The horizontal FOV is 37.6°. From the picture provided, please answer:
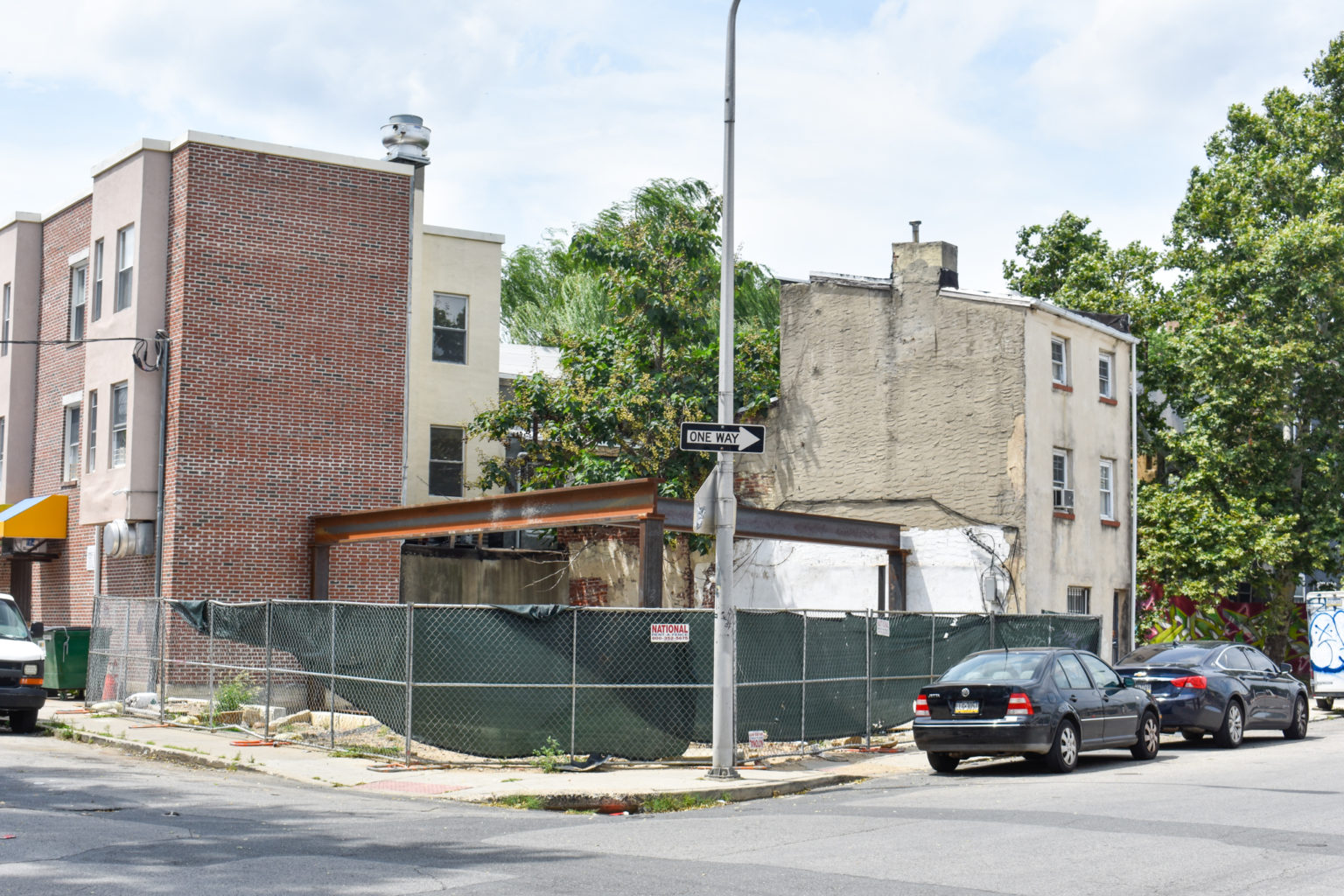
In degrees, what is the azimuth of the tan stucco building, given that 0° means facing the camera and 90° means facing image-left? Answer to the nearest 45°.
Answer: approximately 315°

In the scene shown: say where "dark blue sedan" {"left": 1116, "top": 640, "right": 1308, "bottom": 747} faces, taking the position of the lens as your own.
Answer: facing away from the viewer and to the right of the viewer

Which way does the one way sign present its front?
toward the camera

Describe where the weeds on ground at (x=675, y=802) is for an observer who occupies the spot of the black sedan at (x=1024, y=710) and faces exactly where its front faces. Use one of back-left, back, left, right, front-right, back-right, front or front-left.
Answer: back

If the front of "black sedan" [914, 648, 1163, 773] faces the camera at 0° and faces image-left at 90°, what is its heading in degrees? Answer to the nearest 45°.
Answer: approximately 225°

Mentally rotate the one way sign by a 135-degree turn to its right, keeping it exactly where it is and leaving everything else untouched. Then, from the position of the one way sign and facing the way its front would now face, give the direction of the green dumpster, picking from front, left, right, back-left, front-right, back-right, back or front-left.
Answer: front

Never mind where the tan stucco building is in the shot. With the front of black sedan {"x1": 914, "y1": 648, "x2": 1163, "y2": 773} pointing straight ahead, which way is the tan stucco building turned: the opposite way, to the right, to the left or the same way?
to the right

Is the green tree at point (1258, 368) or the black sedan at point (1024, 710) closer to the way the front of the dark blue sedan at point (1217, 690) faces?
the green tree

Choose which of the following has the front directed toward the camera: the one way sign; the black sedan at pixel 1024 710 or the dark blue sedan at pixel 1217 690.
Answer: the one way sign

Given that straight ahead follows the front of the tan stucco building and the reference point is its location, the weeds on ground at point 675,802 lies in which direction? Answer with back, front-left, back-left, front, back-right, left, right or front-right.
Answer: front-right

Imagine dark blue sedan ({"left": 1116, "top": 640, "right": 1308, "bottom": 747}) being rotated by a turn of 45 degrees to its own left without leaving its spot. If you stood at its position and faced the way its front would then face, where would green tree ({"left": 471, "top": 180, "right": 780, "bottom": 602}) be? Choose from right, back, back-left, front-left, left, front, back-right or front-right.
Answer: front-left

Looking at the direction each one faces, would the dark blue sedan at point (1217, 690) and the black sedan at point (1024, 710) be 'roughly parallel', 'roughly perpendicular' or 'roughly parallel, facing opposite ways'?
roughly parallel

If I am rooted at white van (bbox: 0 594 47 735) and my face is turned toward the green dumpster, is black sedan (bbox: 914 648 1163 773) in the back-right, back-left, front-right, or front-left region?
back-right

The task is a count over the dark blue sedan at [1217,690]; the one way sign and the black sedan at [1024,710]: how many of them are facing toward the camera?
1

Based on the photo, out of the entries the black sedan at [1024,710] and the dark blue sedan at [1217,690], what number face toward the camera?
0
